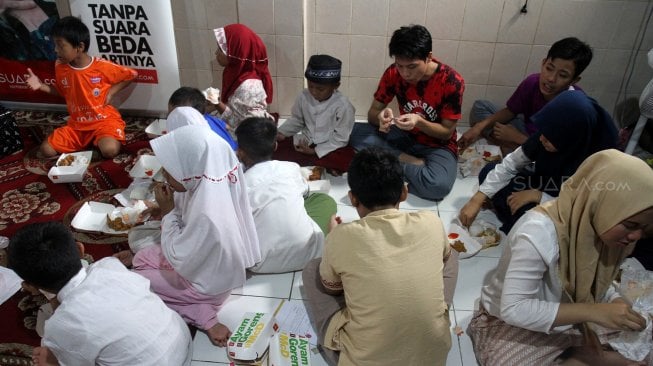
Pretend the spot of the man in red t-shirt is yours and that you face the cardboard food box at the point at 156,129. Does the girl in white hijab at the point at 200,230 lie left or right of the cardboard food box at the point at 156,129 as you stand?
left

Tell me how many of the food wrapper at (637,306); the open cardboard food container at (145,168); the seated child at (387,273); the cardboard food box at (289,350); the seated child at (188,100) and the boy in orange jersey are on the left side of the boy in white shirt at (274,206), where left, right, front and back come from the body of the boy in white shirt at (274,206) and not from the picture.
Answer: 3

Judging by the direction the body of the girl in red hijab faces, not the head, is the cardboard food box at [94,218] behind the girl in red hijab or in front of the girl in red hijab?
in front

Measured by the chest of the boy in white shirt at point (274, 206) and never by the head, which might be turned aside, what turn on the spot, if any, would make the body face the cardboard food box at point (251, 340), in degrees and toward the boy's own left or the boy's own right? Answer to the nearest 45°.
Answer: approximately 135° to the boy's own right

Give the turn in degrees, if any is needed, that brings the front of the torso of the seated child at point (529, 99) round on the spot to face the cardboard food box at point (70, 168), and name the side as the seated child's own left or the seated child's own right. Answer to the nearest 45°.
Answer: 0° — they already face it

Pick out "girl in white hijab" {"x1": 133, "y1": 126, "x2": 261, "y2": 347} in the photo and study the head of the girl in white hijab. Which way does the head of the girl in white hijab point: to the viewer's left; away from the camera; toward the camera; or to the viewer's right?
to the viewer's left

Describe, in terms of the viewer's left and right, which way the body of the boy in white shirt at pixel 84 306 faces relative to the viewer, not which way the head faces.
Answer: facing away from the viewer and to the left of the viewer
